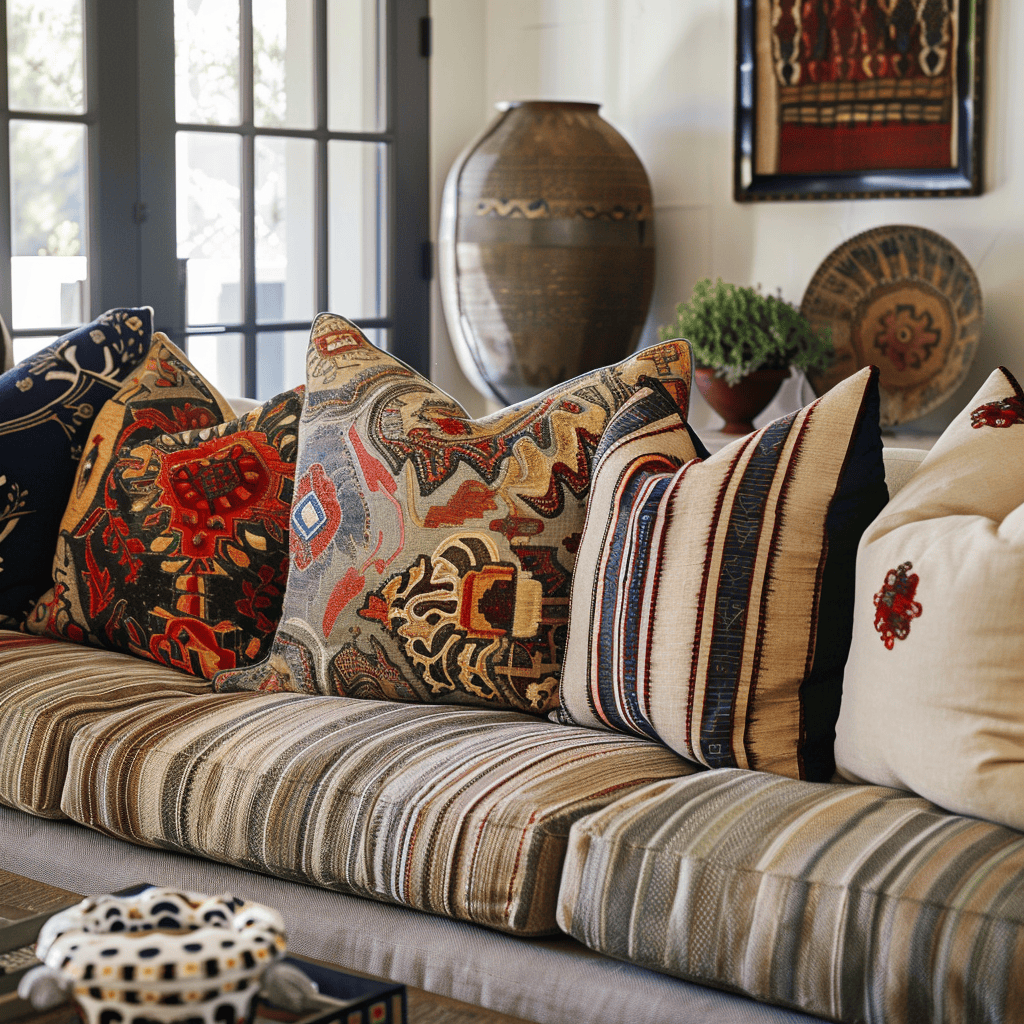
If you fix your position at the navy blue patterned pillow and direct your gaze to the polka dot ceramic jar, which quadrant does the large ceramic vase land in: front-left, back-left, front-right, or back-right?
back-left

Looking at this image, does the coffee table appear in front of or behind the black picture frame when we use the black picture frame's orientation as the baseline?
in front

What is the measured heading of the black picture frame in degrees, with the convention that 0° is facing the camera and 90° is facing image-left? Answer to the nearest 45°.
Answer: approximately 0°

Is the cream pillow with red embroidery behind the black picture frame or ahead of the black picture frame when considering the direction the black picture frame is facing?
ahead

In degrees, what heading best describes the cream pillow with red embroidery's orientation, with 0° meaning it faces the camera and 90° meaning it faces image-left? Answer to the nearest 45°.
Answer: approximately 45°

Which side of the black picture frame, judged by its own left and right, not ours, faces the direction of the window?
right

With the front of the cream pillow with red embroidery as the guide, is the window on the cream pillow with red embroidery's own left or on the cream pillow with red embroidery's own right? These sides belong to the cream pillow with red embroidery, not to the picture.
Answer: on the cream pillow with red embroidery's own right

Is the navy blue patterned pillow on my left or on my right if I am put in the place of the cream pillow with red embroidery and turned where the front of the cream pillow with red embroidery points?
on my right

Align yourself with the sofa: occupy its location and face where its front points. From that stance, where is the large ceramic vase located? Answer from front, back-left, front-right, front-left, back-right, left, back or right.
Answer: back-right

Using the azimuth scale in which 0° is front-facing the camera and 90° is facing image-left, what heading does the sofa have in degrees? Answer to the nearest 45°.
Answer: approximately 45°
